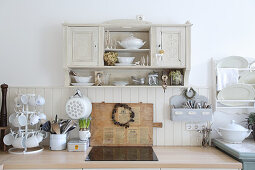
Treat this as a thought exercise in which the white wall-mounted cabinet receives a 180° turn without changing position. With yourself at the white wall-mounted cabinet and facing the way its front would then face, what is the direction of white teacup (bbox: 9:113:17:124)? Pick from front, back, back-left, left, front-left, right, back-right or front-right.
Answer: left

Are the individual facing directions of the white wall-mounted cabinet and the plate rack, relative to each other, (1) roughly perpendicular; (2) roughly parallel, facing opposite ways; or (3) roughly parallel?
roughly parallel

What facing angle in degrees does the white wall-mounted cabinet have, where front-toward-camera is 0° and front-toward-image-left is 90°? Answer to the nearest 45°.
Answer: approximately 0°

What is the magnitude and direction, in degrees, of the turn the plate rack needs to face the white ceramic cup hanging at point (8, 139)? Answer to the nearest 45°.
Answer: approximately 45° to its right

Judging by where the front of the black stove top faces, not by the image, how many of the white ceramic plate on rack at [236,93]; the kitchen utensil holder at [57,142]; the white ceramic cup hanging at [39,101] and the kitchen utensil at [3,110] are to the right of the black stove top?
3

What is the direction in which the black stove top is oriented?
toward the camera

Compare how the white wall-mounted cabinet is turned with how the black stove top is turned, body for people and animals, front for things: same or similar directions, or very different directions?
same or similar directions

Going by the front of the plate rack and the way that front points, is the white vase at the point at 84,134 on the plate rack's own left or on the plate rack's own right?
on the plate rack's own right

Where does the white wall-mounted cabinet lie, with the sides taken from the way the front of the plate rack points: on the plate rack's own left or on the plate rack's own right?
on the plate rack's own right

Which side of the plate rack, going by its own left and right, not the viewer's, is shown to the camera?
front

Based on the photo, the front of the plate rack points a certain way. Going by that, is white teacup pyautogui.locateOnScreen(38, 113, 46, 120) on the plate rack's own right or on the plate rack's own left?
on the plate rack's own right

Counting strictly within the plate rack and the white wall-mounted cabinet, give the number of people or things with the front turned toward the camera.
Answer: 2

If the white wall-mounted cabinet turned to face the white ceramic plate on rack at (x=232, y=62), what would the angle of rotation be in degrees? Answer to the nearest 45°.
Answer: approximately 90° to its left

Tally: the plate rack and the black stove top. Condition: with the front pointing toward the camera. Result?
2

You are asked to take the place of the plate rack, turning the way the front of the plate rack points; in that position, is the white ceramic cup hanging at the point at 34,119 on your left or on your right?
on your right

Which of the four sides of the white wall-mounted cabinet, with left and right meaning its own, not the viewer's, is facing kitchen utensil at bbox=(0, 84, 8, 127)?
right
